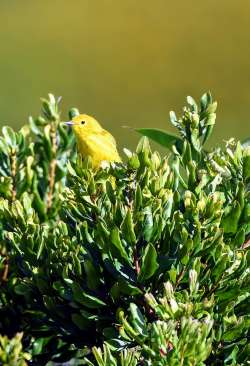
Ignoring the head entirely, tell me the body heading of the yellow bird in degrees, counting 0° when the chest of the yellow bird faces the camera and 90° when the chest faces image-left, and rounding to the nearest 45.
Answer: approximately 90°

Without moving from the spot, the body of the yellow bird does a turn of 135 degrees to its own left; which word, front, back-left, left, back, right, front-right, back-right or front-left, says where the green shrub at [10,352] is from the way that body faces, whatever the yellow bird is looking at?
front-right
